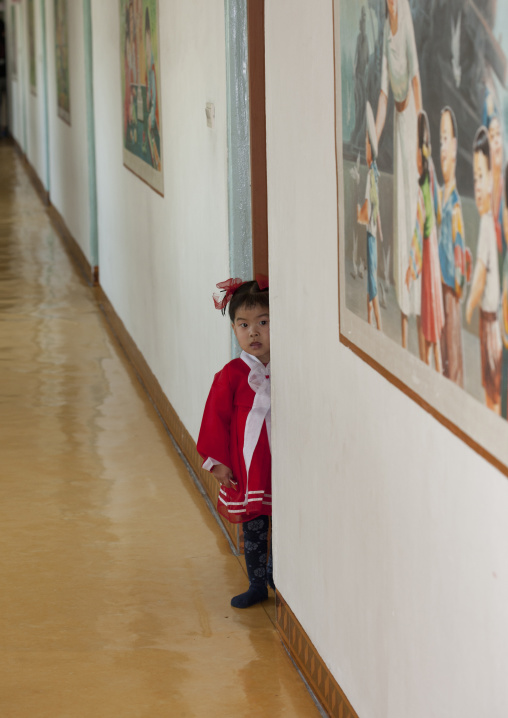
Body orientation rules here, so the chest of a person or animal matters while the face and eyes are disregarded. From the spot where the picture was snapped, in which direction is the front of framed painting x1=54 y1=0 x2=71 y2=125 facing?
facing to the left of the viewer

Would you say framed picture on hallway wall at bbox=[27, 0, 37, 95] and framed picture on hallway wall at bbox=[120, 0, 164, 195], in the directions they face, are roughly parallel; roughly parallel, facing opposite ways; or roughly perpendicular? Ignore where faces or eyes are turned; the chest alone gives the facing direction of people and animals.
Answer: roughly parallel

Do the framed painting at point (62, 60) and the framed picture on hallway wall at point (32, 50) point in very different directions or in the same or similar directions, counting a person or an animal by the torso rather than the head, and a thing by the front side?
same or similar directions

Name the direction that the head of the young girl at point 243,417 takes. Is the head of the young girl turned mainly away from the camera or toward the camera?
toward the camera

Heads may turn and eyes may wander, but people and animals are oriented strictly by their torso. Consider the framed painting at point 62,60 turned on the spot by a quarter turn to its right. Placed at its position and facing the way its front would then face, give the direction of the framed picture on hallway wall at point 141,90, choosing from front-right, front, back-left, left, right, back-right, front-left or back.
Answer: back

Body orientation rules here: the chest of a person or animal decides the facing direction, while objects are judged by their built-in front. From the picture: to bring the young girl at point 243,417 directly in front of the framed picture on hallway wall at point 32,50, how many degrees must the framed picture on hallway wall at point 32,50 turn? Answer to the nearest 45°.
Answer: approximately 90° to its left

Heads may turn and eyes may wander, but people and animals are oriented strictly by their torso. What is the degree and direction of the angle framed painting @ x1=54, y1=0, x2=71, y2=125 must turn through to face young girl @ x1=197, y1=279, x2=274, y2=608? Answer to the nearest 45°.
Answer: approximately 90° to its left
